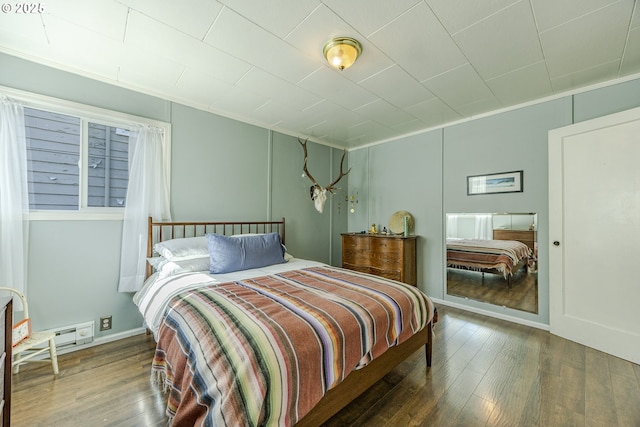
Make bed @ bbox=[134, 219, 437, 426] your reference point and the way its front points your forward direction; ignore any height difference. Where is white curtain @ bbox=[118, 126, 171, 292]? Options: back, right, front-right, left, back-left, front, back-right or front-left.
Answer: back

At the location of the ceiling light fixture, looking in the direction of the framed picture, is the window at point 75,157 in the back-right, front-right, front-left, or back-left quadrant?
back-left

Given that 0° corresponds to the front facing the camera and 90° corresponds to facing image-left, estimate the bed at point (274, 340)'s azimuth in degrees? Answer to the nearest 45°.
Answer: approximately 315°

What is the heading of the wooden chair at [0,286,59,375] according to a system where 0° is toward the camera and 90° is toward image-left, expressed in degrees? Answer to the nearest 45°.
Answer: approximately 315°

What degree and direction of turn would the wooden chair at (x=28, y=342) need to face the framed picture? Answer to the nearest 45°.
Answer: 0° — it already faces it

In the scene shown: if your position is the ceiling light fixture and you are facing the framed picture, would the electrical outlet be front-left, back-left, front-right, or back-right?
back-left

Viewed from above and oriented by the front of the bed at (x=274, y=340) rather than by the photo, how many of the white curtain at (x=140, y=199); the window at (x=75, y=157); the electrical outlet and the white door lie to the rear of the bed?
3

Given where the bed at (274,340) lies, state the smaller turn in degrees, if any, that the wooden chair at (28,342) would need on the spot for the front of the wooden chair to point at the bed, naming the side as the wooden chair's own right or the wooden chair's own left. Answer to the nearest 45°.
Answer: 0° — it already faces it

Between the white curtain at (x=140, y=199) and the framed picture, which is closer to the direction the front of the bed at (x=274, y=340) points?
the framed picture

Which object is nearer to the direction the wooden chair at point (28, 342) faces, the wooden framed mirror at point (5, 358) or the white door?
the white door
